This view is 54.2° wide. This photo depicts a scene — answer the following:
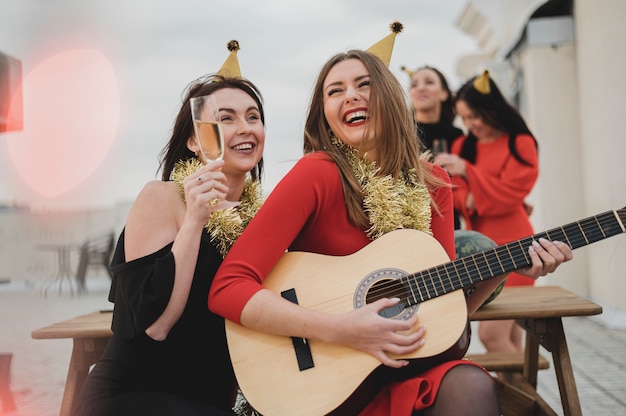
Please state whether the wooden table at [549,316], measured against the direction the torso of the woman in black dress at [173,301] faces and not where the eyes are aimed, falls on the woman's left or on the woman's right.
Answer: on the woman's left

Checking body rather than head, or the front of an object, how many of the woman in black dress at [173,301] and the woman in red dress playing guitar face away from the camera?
0

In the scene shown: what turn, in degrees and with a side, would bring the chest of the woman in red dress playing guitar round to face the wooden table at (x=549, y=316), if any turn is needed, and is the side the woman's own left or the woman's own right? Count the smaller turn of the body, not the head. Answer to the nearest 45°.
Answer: approximately 90° to the woman's own left

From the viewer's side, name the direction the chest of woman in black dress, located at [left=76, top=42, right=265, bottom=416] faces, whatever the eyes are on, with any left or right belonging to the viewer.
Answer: facing the viewer and to the right of the viewer

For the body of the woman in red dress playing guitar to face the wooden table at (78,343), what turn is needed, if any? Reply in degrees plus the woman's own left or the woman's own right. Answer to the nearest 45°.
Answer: approximately 135° to the woman's own right

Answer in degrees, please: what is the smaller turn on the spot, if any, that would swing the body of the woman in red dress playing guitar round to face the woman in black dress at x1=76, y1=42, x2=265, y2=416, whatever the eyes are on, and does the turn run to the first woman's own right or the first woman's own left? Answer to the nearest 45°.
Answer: approximately 135° to the first woman's own right

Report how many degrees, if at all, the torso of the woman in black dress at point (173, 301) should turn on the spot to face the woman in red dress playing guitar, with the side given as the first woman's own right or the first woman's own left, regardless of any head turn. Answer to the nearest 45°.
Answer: approximately 45° to the first woman's own left

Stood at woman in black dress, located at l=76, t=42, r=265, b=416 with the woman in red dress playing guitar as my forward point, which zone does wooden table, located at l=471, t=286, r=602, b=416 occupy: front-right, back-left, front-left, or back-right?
front-left

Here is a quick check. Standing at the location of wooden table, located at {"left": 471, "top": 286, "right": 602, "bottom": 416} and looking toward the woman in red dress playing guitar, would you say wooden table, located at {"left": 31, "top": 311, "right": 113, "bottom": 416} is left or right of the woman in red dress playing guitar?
right

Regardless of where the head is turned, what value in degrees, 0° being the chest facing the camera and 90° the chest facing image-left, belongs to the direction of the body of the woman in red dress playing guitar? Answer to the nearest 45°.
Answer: approximately 315°
